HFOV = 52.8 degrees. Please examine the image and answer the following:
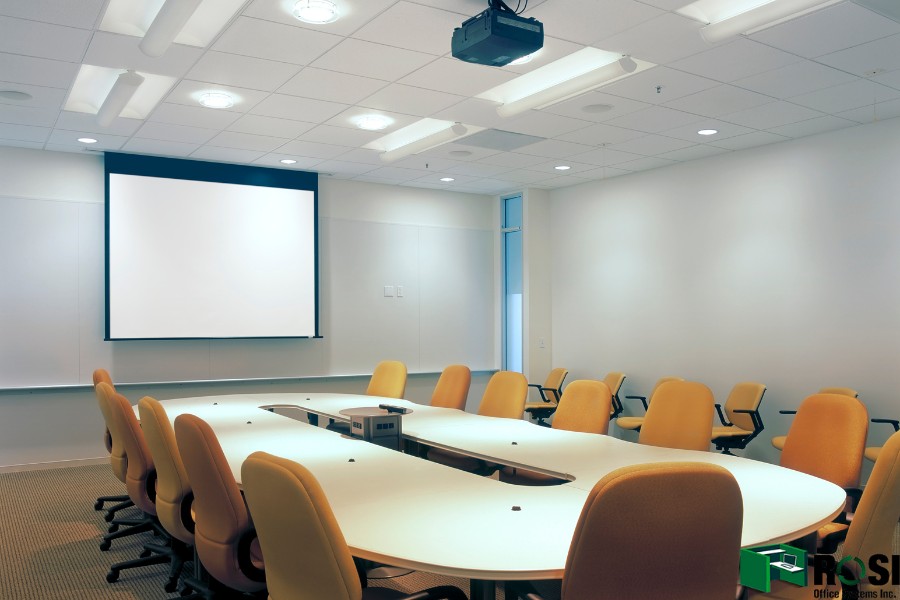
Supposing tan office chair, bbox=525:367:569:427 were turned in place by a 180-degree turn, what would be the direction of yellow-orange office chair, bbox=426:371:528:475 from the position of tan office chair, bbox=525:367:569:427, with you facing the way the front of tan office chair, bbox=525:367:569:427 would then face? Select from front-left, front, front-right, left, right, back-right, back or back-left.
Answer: back-right

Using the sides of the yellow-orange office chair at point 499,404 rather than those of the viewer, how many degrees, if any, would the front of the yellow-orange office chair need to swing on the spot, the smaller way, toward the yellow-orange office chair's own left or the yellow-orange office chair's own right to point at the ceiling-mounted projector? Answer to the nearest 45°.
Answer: approximately 45° to the yellow-orange office chair's own left

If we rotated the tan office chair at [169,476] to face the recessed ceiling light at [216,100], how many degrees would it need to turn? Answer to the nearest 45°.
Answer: approximately 45° to its left

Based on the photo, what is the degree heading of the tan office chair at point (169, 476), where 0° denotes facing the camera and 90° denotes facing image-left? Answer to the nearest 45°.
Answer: approximately 225°

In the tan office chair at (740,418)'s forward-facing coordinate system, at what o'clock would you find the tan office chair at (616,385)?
the tan office chair at (616,385) is roughly at 3 o'clock from the tan office chair at (740,418).

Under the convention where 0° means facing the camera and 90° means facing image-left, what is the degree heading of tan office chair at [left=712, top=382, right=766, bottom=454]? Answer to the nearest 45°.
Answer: approximately 45°

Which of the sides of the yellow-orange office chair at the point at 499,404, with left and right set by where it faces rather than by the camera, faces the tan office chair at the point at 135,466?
front

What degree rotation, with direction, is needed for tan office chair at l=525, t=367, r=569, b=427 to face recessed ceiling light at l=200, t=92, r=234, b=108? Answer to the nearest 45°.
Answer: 0° — it already faces it

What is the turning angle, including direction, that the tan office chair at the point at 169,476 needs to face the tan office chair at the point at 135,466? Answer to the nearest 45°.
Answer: approximately 45° to its left

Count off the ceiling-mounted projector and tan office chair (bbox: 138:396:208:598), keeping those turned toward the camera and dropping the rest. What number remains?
0

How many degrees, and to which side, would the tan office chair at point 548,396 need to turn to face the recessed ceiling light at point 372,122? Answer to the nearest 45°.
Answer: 0° — it already faces it

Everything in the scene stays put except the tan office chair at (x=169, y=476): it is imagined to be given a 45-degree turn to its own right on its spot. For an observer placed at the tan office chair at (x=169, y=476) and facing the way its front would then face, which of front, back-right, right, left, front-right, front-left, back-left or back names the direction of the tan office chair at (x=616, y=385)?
front-left
